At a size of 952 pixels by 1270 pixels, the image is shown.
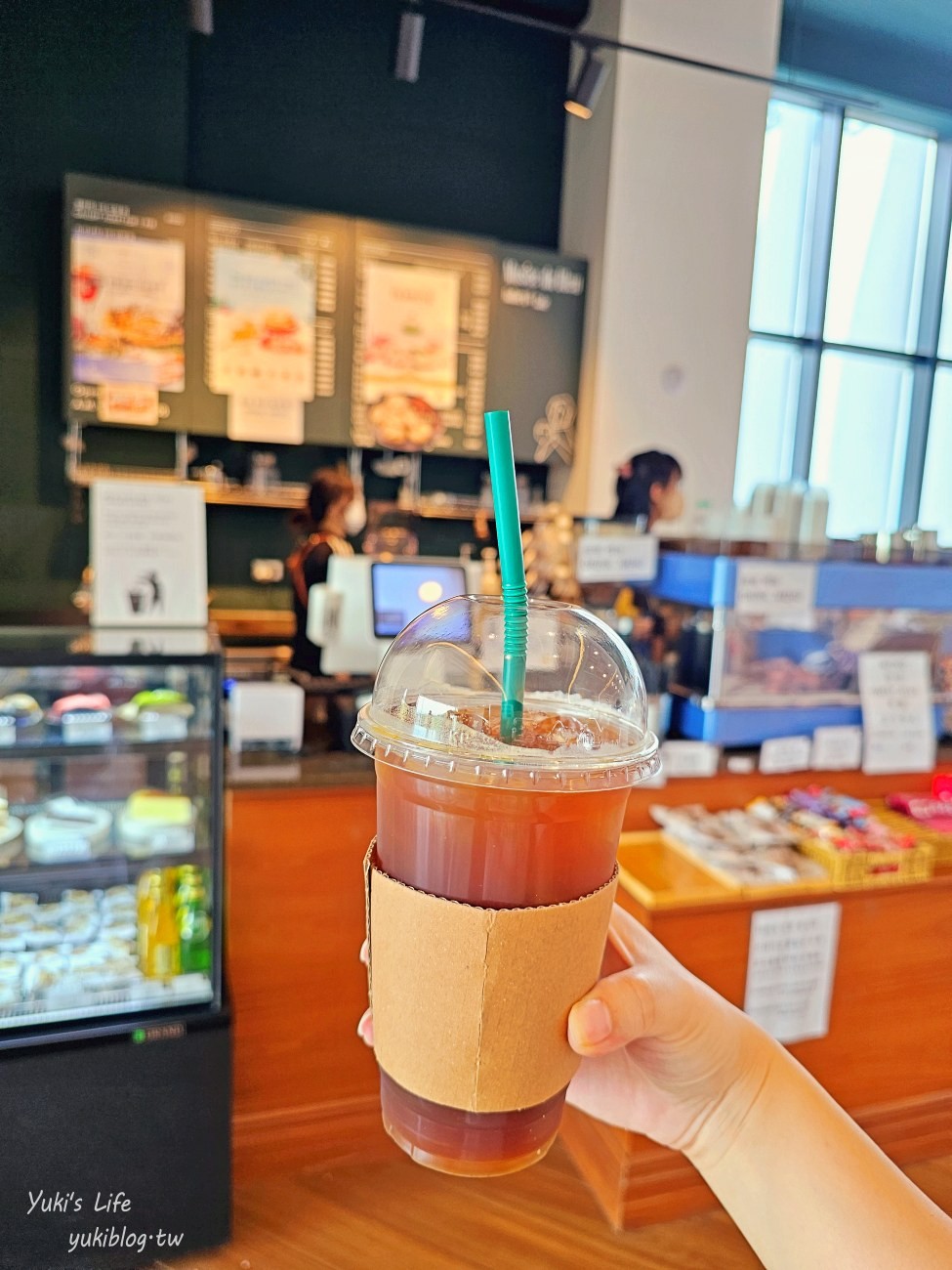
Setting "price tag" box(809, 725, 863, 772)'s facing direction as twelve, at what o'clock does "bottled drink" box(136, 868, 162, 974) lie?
The bottled drink is roughly at 2 o'clock from the price tag.

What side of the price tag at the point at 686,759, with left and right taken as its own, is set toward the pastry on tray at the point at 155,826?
right

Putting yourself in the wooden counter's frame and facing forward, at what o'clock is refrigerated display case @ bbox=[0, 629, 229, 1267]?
The refrigerated display case is roughly at 2 o'clock from the wooden counter.

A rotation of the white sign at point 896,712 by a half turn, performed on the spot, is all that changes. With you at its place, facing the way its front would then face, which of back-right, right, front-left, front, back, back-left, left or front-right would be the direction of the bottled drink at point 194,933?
back-left

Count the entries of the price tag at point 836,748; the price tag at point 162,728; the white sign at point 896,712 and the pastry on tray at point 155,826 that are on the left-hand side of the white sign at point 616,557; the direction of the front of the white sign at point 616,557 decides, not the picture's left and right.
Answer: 2

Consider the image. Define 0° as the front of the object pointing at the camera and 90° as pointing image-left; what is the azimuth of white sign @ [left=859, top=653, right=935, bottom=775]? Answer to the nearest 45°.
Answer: approximately 0°
